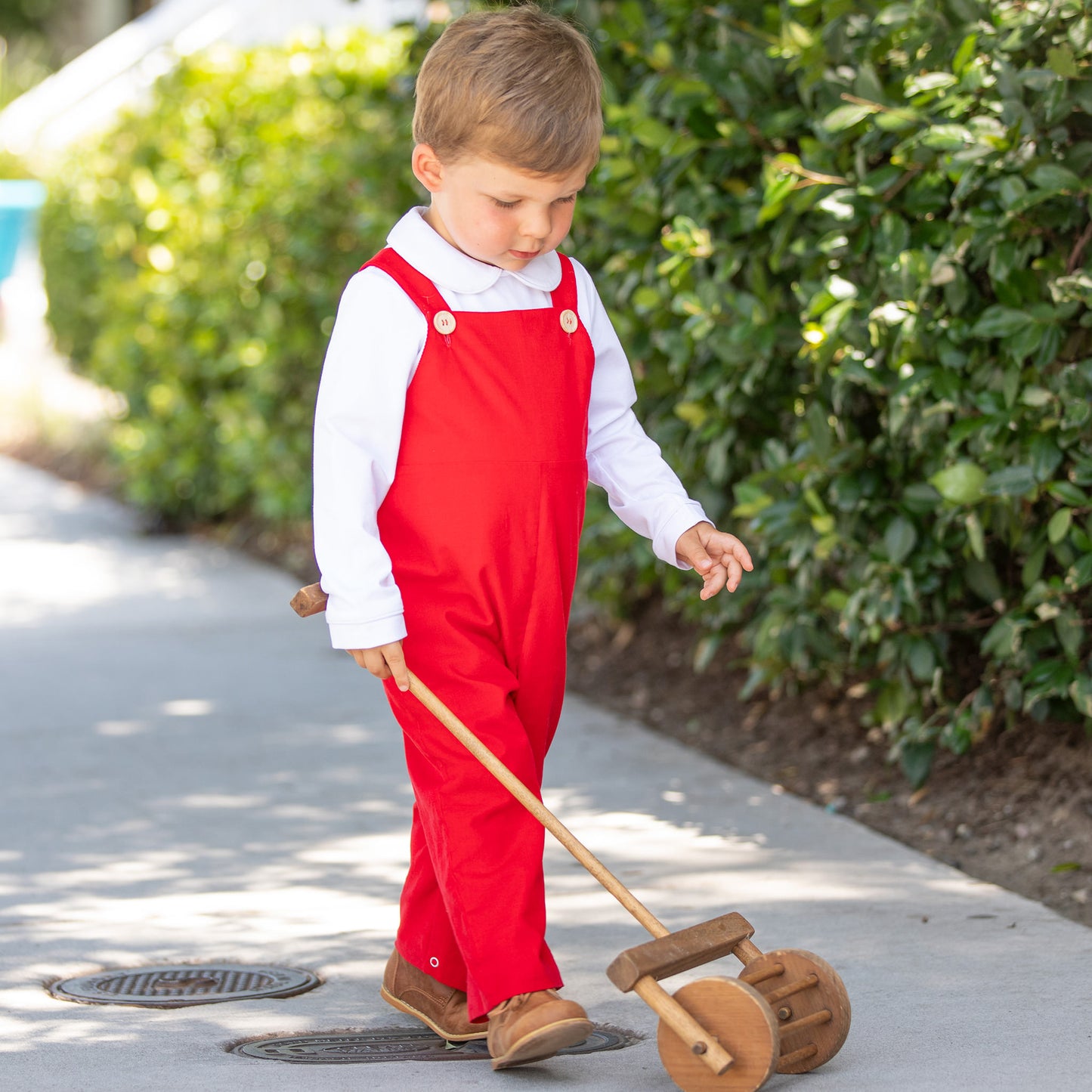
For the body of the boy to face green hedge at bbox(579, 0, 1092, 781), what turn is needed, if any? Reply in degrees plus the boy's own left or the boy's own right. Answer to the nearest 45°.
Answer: approximately 90° to the boy's own left

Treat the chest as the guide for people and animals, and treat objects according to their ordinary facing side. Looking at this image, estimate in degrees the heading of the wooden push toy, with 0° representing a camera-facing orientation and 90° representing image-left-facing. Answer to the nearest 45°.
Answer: approximately 315°

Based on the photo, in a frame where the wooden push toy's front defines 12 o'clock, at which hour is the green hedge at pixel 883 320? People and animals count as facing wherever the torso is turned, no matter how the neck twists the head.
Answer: The green hedge is roughly at 8 o'clock from the wooden push toy.

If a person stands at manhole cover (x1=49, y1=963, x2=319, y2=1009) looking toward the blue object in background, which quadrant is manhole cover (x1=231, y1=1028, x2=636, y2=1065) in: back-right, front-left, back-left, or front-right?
back-right
